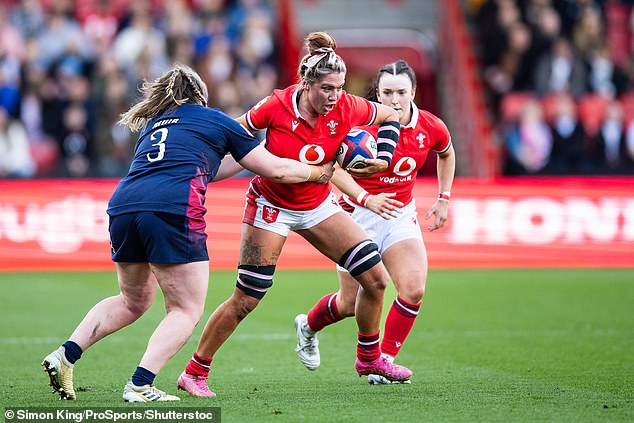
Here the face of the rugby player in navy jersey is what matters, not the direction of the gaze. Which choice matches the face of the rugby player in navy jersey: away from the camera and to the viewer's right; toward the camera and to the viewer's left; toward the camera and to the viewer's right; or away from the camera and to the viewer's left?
away from the camera and to the viewer's right

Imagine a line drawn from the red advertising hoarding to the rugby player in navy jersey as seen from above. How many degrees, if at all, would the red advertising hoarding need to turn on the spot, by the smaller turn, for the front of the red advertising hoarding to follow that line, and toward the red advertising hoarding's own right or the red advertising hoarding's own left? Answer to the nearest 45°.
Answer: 0° — it already faces them

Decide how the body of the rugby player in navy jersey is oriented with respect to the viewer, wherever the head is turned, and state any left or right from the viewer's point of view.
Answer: facing away from the viewer and to the right of the viewer

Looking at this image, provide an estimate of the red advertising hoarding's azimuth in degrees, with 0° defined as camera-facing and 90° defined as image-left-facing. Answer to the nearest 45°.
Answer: approximately 0°

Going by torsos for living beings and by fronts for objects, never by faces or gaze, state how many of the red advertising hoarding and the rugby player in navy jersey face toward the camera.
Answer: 1

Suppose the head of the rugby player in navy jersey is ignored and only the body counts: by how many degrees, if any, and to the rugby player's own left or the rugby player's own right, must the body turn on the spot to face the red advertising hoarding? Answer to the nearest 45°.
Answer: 0° — they already face it
